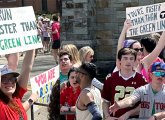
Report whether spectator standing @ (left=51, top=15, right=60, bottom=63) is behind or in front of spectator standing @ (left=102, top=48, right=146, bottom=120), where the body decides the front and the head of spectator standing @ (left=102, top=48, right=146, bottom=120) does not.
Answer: behind

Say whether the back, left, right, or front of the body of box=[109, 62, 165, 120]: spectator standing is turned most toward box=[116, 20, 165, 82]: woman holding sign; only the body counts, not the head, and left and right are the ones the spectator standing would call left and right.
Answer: back

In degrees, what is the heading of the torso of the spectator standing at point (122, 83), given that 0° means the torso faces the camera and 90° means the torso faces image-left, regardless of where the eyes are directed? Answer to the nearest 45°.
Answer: approximately 0°

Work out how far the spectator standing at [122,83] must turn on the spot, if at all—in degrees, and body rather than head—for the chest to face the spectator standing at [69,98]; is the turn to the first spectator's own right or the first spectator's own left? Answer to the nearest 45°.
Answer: approximately 135° to the first spectator's own right

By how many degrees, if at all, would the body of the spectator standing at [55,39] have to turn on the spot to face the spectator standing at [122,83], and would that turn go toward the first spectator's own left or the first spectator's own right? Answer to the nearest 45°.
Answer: approximately 90° to the first spectator's own left

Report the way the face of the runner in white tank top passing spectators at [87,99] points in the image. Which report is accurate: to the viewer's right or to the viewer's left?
to the viewer's left
